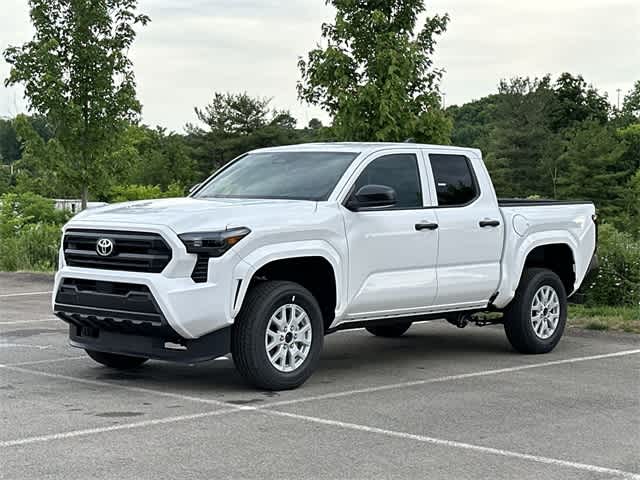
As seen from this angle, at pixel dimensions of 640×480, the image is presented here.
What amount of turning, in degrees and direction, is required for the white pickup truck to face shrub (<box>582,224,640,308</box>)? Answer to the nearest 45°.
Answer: approximately 180°

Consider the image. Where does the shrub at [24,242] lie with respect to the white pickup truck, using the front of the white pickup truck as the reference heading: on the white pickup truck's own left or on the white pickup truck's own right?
on the white pickup truck's own right

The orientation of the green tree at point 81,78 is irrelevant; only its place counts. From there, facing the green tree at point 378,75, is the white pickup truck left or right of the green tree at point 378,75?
right

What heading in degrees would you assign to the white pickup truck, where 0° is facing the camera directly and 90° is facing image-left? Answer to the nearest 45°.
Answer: approximately 45°

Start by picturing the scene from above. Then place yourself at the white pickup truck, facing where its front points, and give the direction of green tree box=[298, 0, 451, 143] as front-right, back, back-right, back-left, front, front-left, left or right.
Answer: back-right

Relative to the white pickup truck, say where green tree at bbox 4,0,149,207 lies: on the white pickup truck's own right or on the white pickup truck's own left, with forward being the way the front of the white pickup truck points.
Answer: on the white pickup truck's own right
